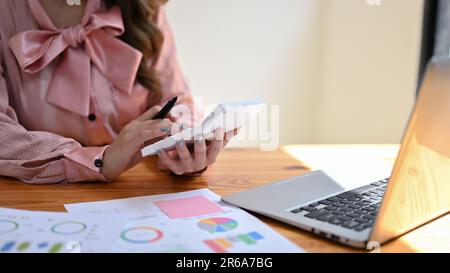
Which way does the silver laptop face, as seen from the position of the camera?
facing away from the viewer and to the left of the viewer

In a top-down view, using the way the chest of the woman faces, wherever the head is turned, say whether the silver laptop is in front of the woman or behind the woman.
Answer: in front

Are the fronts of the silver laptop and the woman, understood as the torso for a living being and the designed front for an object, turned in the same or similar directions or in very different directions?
very different directions

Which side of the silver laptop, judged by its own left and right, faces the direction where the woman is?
front

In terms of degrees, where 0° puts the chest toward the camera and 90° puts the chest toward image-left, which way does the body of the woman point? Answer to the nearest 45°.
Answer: approximately 315°
